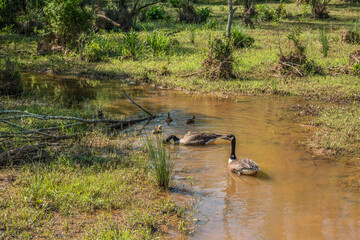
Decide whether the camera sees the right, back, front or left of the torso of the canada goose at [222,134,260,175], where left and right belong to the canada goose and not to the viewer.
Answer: left

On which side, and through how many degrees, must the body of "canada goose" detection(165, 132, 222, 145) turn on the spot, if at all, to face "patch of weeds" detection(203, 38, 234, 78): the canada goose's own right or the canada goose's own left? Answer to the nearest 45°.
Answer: approximately 90° to the canada goose's own right

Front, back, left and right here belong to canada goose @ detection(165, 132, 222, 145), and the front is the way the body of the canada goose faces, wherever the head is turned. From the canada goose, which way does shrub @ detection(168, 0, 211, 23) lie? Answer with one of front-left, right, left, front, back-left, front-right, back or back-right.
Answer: right

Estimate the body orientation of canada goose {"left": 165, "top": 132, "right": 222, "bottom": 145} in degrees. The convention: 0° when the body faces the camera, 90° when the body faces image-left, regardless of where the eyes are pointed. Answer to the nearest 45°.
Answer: approximately 90°

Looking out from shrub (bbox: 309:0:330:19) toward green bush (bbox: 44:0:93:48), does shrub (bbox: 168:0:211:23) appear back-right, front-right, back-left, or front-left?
front-right

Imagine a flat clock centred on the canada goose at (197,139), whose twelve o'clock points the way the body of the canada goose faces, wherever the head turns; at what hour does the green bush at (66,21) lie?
The green bush is roughly at 2 o'clock from the canada goose.

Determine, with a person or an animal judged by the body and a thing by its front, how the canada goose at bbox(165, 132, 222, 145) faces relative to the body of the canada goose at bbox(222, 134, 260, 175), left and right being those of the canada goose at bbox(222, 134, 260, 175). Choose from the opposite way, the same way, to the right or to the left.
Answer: the same way

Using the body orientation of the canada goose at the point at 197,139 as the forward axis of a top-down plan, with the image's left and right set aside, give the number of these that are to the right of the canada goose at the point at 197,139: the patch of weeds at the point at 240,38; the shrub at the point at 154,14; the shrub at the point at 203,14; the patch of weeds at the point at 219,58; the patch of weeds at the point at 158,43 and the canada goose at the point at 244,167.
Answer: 5

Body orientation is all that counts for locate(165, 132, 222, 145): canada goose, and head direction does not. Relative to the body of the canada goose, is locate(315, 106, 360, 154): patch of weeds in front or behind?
behind

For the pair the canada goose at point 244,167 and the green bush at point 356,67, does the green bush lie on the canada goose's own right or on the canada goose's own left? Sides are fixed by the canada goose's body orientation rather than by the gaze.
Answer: on the canada goose's own right

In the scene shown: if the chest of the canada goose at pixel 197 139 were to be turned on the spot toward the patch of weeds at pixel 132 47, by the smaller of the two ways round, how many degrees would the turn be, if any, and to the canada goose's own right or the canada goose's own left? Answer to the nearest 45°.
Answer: approximately 90° to the canada goose's own right
